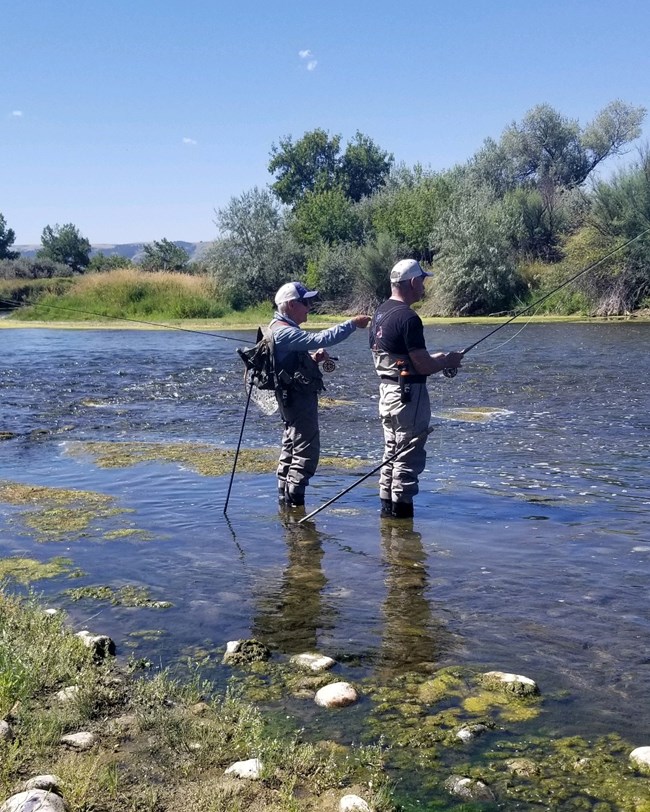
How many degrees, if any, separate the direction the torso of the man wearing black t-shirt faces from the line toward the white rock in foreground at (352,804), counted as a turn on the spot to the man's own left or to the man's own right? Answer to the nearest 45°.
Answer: approximately 135° to the man's own right

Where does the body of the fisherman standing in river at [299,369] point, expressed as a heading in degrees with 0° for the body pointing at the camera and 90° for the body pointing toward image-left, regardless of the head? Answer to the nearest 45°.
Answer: approximately 270°

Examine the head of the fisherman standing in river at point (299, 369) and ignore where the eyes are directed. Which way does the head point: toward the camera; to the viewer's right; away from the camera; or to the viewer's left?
to the viewer's right

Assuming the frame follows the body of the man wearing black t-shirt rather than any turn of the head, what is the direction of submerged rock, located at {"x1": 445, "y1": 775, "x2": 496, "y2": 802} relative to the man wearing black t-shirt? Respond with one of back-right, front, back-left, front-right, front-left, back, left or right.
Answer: back-right

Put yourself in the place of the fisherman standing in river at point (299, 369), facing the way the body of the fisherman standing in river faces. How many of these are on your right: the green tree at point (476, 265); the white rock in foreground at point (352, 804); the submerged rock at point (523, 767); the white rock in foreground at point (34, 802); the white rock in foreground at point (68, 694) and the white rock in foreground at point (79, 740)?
5

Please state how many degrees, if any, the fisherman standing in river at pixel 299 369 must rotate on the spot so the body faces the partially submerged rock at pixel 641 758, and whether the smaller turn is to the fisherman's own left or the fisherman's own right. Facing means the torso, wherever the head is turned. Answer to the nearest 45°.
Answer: approximately 90° to the fisherman's own right

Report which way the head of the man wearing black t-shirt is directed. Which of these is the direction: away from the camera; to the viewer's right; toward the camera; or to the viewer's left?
to the viewer's right

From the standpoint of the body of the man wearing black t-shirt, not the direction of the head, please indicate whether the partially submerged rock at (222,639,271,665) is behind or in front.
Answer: behind

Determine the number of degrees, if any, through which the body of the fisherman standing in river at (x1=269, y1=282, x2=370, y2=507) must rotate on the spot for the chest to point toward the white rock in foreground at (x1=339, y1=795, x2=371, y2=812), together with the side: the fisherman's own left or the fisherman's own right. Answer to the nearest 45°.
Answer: approximately 90° to the fisherman's own right

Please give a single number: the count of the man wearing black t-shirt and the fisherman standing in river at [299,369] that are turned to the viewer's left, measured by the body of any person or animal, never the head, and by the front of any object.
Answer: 0

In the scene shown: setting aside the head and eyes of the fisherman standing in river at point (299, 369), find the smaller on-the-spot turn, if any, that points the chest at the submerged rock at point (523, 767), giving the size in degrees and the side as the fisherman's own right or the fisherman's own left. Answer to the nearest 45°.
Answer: approximately 90° to the fisherman's own right

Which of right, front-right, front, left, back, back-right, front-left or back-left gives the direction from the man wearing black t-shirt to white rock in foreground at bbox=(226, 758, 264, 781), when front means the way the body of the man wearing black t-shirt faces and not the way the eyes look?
back-right

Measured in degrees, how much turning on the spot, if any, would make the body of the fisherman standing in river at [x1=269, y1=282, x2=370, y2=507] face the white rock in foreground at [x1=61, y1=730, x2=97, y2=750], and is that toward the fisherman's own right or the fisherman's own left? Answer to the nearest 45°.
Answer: approximately 90° to the fisherman's own right
